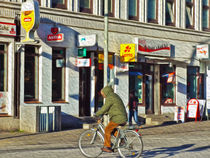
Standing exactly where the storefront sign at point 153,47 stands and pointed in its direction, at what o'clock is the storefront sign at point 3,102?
the storefront sign at point 3,102 is roughly at 3 o'clock from the storefront sign at point 153,47.

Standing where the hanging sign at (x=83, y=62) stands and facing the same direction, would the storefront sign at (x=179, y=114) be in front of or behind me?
behind

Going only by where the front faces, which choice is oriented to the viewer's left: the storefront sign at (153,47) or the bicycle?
the bicycle

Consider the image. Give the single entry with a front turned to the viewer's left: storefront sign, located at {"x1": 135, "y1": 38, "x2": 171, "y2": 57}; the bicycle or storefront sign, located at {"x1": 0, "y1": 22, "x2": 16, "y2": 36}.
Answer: the bicycle

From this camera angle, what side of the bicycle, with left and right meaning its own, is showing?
left

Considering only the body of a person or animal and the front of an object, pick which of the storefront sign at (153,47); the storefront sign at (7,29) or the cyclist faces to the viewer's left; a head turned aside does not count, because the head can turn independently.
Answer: the cyclist

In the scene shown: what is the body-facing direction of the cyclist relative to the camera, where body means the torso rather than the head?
to the viewer's left
